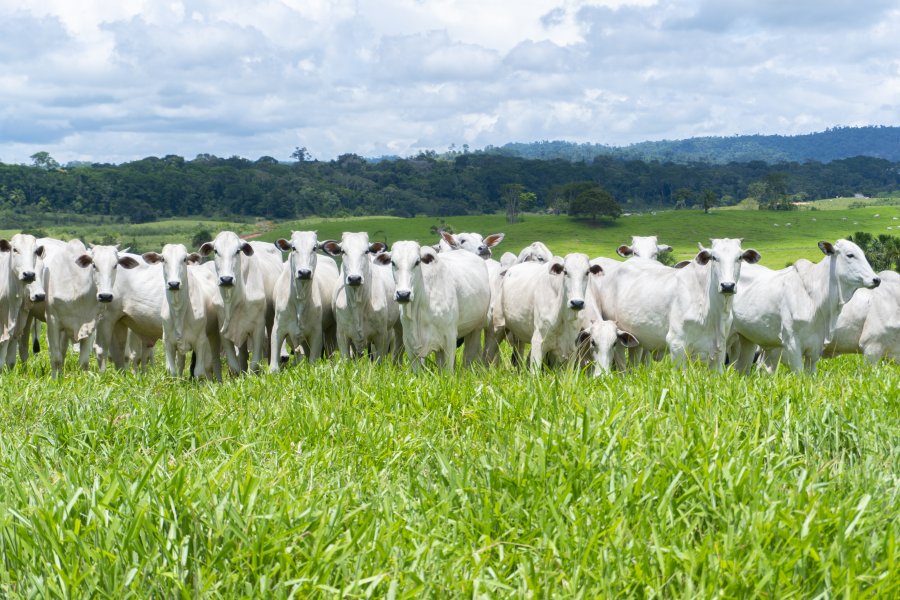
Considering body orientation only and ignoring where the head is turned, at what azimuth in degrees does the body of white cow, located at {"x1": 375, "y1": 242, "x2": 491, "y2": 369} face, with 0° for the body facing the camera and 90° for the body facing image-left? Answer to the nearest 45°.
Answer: approximately 45°

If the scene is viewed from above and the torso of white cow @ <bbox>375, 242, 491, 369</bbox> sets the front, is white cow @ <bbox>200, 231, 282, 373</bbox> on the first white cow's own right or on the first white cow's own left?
on the first white cow's own right

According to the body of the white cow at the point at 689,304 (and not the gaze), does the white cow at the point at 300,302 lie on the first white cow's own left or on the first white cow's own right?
on the first white cow's own right

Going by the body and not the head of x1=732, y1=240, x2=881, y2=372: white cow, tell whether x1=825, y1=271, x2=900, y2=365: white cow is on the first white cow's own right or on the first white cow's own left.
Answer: on the first white cow's own left

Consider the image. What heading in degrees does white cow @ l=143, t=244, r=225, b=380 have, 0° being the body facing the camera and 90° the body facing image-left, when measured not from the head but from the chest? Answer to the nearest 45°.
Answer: approximately 0°

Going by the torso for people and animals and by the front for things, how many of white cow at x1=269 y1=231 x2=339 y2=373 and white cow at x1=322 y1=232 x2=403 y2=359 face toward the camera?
2

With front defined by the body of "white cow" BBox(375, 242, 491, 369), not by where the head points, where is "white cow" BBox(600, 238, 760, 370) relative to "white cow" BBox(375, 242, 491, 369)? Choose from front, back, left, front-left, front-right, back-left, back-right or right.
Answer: back-left

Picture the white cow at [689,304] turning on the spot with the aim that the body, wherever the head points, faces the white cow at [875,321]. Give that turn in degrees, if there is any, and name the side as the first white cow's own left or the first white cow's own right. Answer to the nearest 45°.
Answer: approximately 90° to the first white cow's own left

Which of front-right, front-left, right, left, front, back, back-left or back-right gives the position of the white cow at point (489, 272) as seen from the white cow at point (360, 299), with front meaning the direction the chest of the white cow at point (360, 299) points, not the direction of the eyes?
back-left
